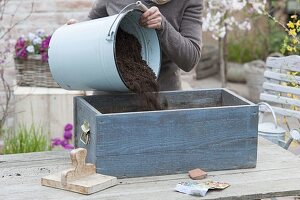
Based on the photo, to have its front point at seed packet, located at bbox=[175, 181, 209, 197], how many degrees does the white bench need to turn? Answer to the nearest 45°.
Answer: approximately 45° to its left

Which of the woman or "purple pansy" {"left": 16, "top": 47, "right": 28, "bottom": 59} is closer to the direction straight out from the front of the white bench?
the woman

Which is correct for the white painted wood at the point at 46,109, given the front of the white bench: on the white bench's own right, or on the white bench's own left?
on the white bench's own right

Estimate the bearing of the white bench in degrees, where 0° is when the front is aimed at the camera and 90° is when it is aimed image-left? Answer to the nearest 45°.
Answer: approximately 45°

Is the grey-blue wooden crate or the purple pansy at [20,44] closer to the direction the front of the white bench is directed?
the grey-blue wooden crate

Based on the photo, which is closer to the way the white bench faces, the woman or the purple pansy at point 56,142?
the woman
